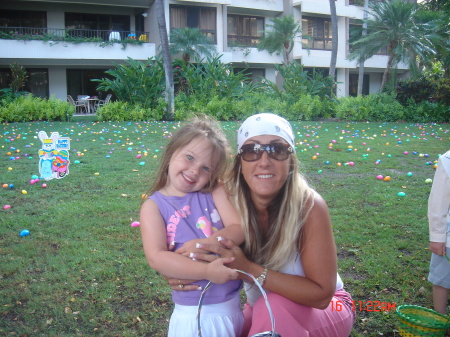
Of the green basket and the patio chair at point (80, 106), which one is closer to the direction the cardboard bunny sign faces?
the green basket

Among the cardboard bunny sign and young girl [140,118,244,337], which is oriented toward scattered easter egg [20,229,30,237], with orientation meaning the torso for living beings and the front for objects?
the cardboard bunny sign

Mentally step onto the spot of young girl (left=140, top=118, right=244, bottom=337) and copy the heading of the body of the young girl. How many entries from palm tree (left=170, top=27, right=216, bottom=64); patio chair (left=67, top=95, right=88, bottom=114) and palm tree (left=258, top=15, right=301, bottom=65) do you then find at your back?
3

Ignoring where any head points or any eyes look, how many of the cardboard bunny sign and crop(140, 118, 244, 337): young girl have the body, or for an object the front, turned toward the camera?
2

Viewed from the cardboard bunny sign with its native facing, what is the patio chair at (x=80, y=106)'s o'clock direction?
The patio chair is roughly at 6 o'clock from the cardboard bunny sign.

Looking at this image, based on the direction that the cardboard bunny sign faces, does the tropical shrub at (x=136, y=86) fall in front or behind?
behind

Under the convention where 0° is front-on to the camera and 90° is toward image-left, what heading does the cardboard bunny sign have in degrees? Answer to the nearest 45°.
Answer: approximately 0°

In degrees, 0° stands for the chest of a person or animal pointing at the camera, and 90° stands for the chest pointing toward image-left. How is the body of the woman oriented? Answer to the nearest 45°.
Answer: approximately 45°

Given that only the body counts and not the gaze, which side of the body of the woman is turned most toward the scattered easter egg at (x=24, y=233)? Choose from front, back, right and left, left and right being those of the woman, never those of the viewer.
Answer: right

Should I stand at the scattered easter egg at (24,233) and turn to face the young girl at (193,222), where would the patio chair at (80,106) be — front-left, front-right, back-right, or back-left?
back-left
